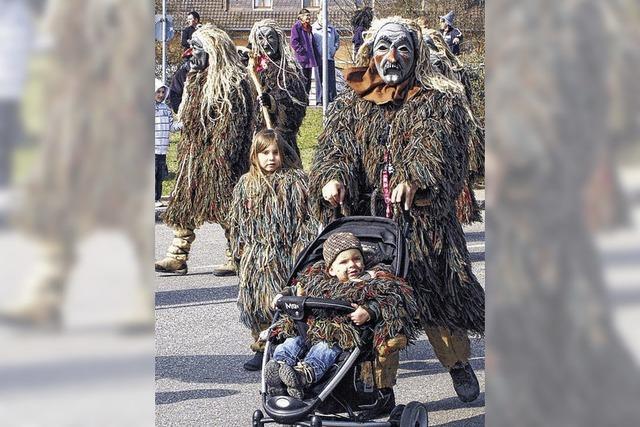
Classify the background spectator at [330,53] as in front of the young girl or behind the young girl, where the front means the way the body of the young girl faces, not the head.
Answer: behind

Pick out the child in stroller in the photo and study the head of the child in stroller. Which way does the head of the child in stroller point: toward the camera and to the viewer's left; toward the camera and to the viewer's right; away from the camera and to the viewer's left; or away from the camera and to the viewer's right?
toward the camera and to the viewer's right

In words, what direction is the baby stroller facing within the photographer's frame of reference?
facing the viewer and to the left of the viewer

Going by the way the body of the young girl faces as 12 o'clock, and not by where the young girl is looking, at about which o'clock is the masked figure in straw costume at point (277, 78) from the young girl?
The masked figure in straw costume is roughly at 6 o'clock from the young girl.

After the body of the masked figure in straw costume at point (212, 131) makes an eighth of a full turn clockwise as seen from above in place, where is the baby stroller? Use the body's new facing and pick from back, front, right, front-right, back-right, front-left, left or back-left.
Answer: back-left

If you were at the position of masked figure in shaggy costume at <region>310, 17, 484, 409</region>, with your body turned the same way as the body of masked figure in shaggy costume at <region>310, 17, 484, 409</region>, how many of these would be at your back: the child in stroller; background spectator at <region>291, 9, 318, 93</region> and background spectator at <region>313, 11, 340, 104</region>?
2

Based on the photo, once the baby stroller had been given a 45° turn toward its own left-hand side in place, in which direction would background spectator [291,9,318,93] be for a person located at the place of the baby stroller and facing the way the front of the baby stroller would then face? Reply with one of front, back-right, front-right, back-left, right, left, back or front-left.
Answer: back

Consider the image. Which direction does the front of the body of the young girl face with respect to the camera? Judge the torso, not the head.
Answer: toward the camera

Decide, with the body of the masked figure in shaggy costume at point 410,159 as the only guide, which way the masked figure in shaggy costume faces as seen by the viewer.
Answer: toward the camera

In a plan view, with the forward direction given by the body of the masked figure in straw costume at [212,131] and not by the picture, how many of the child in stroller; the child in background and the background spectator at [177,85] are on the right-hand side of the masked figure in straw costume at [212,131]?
2

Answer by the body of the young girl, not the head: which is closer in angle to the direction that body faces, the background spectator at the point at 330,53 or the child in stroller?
the child in stroller

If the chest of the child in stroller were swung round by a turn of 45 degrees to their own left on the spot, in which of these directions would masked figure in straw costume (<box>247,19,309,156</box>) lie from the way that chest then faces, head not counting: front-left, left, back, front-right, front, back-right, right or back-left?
back

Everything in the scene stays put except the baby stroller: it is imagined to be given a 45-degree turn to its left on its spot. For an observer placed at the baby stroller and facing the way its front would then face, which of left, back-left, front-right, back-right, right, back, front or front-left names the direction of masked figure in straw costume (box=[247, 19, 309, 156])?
back
